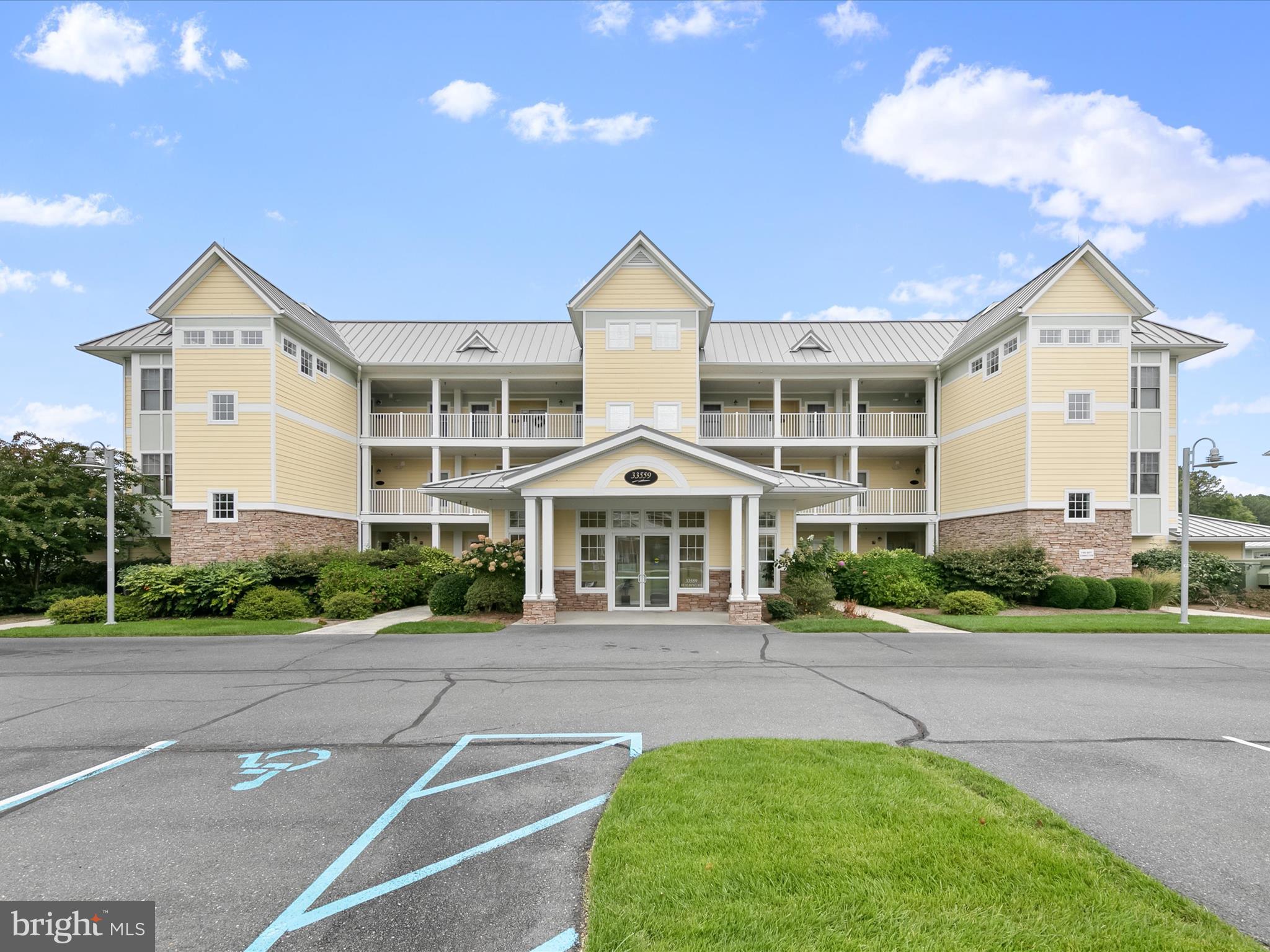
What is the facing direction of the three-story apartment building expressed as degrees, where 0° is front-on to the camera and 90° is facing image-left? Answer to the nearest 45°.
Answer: approximately 0°

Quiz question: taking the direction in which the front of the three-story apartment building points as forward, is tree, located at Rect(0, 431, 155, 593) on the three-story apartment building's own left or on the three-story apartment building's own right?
on the three-story apartment building's own right

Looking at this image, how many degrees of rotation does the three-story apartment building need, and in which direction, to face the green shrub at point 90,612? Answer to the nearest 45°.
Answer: approximately 45° to its right

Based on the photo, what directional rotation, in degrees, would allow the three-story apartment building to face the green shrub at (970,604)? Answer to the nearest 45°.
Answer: approximately 45° to its left

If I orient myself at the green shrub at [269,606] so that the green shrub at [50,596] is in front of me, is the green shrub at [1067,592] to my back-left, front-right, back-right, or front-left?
back-right

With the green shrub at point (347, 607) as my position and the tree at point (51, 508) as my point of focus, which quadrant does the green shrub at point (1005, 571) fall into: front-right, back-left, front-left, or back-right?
back-right
